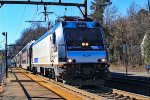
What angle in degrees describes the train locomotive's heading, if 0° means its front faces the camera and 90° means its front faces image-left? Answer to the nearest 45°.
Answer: approximately 315°
